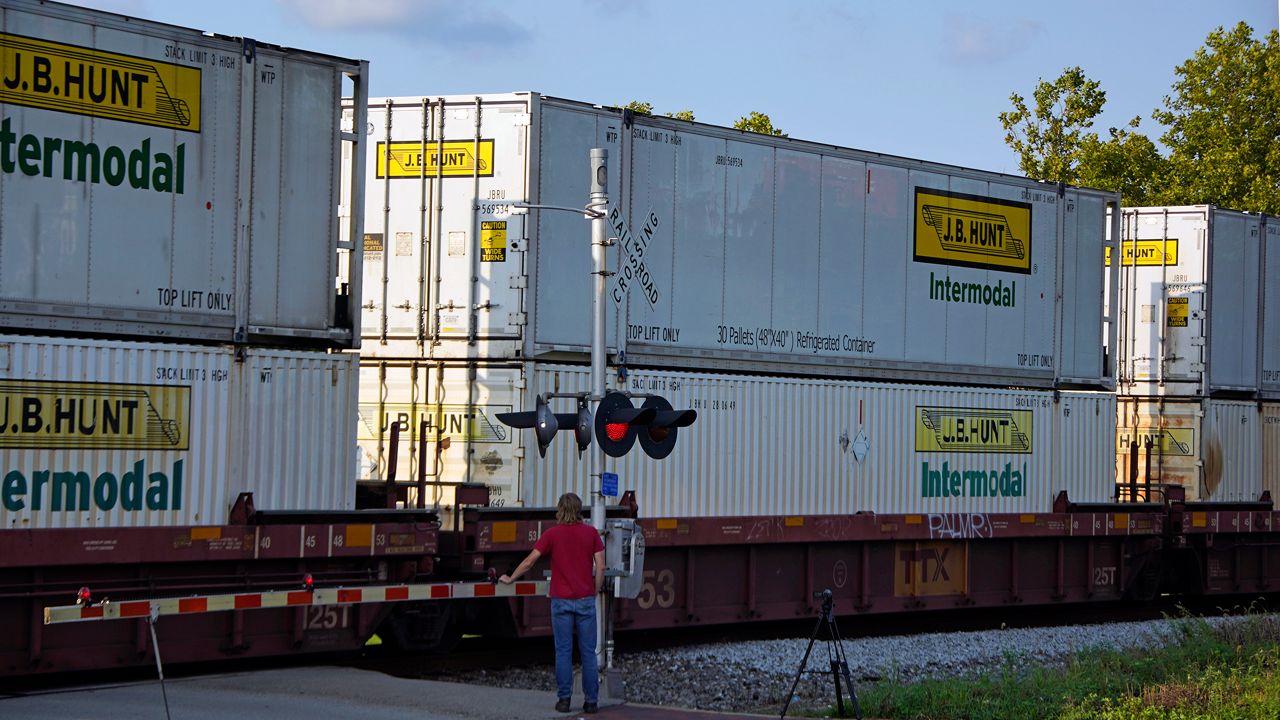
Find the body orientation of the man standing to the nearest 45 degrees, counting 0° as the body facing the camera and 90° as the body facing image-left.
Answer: approximately 180°

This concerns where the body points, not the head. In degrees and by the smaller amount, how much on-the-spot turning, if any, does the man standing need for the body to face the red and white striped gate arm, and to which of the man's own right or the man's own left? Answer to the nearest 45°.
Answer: approximately 45° to the man's own left

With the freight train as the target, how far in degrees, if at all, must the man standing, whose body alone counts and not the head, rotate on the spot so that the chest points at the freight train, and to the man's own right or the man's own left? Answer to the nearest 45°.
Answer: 0° — they already face it

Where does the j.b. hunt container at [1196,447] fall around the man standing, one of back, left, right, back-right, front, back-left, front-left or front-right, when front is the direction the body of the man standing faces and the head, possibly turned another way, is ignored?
front-right

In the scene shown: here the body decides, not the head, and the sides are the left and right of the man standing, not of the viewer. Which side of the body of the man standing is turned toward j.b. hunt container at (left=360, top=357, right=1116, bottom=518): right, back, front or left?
front

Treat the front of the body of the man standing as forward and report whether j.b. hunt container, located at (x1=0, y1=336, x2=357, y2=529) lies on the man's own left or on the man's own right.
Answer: on the man's own left

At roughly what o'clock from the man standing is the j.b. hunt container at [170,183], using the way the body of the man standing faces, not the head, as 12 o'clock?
The j.b. hunt container is roughly at 10 o'clock from the man standing.

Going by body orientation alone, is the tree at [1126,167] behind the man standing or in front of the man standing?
in front

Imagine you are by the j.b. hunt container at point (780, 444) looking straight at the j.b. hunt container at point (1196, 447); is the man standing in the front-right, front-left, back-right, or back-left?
back-right

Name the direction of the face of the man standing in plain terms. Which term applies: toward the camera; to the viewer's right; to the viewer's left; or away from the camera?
away from the camera

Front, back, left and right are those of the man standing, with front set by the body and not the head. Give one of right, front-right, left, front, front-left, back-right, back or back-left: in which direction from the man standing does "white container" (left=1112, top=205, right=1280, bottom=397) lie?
front-right
